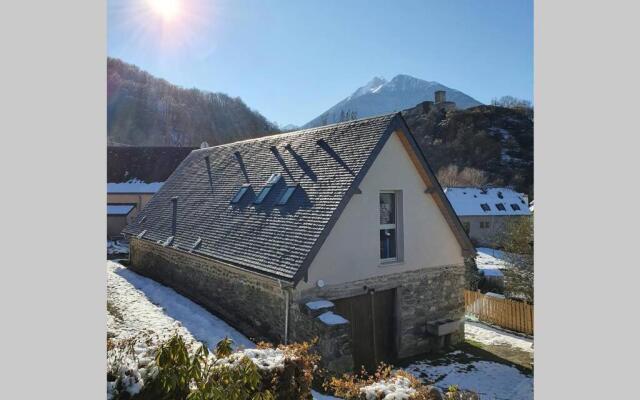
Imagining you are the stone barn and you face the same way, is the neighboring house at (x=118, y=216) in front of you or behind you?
behind

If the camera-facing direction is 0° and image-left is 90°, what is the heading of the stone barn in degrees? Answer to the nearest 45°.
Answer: approximately 315°

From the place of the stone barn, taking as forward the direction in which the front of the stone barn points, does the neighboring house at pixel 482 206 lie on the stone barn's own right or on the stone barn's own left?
on the stone barn's own left

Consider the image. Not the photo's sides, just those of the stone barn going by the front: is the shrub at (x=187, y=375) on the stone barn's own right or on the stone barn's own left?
on the stone barn's own right

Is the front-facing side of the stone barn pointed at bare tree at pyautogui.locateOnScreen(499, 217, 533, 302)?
no

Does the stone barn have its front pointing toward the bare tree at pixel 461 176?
no

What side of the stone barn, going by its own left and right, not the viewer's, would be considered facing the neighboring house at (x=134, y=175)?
back
